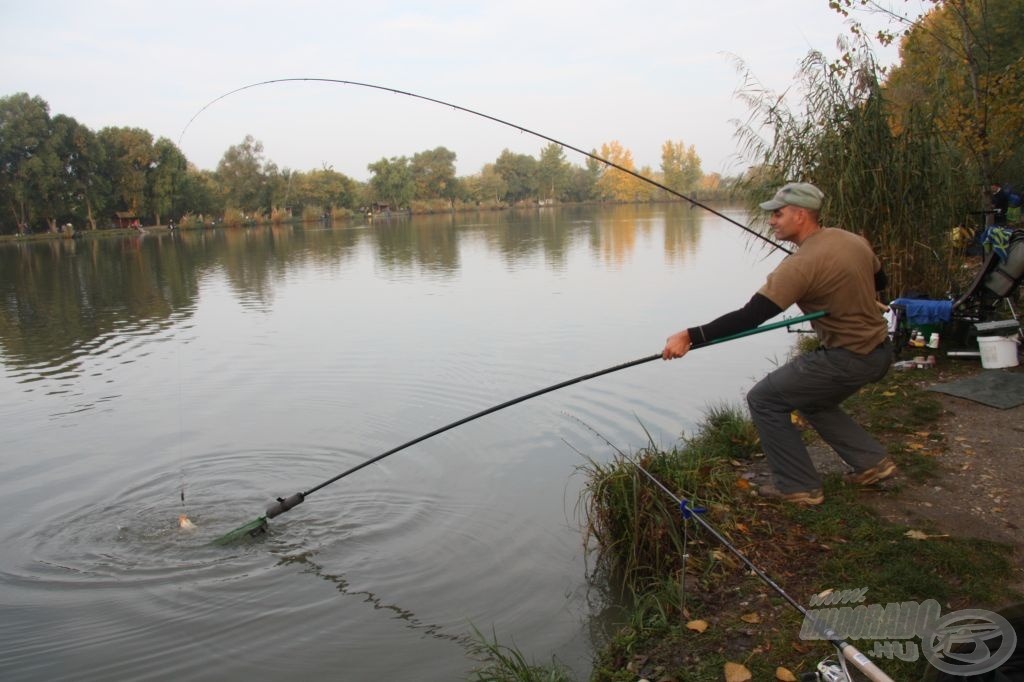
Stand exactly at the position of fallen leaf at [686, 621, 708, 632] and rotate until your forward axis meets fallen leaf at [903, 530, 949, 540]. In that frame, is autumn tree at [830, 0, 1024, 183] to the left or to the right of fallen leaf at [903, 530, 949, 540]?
left

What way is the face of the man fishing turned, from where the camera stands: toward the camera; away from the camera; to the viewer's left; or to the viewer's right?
to the viewer's left

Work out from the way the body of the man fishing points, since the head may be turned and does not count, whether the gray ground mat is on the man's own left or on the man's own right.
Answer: on the man's own right

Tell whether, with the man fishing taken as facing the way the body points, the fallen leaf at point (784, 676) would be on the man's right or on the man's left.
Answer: on the man's left

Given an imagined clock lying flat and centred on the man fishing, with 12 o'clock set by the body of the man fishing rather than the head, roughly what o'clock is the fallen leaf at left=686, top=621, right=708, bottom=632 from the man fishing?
The fallen leaf is roughly at 10 o'clock from the man fishing.

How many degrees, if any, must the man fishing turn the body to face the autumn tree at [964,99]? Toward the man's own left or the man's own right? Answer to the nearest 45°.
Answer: approximately 90° to the man's own right

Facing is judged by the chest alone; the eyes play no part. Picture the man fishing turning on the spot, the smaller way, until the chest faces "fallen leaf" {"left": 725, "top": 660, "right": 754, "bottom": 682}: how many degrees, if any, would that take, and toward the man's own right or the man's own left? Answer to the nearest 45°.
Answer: approximately 90° to the man's own left

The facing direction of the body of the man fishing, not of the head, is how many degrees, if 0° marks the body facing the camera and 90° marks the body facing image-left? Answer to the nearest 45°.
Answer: approximately 90°

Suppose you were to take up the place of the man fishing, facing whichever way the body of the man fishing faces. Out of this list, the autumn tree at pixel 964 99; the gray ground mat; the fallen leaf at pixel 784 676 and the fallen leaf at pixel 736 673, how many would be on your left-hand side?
2

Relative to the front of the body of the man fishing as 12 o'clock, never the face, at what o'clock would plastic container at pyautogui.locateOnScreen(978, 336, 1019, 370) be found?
The plastic container is roughly at 4 o'clock from the man fishing.
